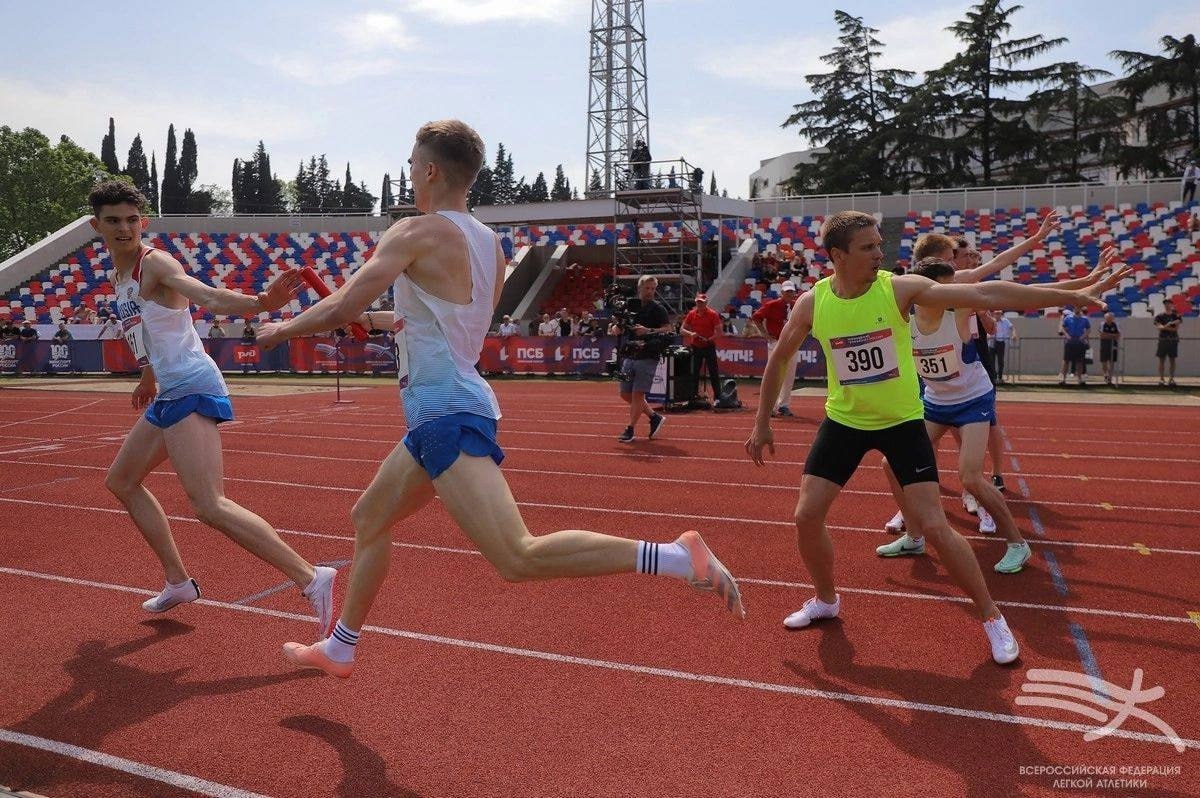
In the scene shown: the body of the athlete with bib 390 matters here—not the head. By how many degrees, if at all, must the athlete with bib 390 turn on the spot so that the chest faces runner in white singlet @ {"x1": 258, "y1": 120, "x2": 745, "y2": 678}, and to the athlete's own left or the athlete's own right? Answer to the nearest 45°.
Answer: approximately 45° to the athlete's own right

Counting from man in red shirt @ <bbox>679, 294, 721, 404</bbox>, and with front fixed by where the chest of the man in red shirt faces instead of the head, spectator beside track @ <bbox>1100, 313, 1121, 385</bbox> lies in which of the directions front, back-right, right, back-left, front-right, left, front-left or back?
back-left

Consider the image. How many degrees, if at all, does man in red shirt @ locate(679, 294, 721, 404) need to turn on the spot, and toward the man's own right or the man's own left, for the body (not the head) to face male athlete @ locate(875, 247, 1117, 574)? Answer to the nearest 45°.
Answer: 0° — they already face them

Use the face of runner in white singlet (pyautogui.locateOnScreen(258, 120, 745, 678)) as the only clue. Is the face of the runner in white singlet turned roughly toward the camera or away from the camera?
away from the camera

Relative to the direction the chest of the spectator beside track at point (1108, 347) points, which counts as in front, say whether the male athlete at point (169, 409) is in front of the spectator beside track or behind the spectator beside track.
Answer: in front

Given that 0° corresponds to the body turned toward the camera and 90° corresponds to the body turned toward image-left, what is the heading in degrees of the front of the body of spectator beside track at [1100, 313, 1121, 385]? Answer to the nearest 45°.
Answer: approximately 0°

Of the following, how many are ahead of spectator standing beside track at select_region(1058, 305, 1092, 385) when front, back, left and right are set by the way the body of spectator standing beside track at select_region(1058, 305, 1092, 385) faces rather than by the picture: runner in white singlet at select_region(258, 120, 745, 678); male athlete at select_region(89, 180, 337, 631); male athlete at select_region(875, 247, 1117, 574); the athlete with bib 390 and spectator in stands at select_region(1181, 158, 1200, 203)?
4
